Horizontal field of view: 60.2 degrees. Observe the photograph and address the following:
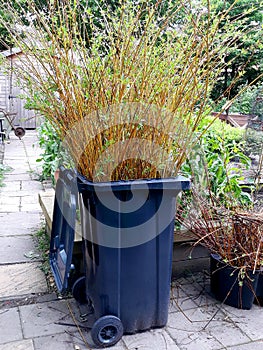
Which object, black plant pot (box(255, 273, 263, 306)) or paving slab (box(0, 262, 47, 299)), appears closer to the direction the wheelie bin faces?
the black plant pot

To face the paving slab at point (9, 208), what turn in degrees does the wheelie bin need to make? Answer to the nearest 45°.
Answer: approximately 135° to its left

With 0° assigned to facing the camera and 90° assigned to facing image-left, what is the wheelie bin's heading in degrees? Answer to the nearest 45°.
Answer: approximately 270°

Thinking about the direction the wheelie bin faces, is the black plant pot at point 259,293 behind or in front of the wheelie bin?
in front

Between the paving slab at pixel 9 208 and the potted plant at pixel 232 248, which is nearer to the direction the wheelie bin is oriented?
the potted plant

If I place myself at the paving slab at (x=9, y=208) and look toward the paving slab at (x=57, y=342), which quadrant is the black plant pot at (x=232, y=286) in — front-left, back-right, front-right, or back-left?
front-left

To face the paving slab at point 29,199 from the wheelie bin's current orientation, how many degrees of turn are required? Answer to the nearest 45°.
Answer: approximately 135° to its left

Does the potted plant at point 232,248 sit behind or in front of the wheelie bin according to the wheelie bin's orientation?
in front

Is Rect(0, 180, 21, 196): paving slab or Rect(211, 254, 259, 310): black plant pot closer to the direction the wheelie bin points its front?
the black plant pot
